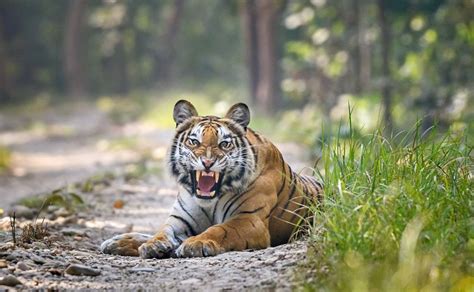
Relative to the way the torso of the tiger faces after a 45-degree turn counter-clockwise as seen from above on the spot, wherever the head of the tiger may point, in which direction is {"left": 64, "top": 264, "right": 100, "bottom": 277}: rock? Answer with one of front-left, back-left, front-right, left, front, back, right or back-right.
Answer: front-right

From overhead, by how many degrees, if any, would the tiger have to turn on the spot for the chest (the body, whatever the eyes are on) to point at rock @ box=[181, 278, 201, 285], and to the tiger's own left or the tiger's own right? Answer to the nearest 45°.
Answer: approximately 45° to the tiger's own left

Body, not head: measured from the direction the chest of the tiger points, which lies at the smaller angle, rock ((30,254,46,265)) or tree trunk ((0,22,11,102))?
the rock

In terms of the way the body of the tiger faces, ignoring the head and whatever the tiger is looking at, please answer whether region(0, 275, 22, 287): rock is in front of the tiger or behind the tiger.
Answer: in front

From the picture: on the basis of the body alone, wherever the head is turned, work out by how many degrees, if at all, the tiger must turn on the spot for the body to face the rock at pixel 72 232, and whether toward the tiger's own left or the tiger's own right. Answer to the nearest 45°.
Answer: approximately 90° to the tiger's own right

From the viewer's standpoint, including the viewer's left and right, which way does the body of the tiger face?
facing the viewer and to the left of the viewer

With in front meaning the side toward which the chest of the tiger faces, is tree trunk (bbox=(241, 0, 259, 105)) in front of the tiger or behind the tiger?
behind

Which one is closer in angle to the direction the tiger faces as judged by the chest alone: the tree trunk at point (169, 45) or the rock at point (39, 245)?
the rock

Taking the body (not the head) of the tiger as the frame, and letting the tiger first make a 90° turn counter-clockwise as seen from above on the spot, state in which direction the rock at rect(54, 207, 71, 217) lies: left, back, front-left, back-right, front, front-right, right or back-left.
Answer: back

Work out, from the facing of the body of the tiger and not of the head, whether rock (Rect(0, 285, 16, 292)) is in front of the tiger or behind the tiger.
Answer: in front

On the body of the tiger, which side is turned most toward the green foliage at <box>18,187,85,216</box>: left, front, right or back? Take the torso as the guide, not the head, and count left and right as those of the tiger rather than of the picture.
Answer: right

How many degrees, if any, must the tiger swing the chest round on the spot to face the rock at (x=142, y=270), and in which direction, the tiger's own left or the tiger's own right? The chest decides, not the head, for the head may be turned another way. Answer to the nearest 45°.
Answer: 0° — it already faces it

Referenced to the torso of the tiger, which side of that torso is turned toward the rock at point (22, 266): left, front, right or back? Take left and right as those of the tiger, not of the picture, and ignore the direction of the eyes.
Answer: front

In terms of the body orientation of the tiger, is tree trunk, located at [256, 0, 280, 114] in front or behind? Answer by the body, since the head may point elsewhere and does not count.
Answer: behind
